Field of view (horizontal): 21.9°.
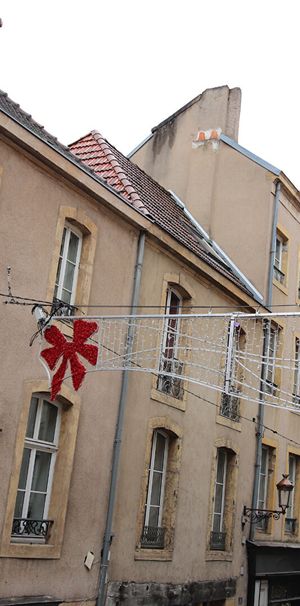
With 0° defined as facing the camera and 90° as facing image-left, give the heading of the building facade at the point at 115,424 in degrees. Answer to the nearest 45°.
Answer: approximately 315°

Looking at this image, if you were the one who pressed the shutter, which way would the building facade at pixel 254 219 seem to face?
facing the viewer and to the right of the viewer

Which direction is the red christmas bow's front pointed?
toward the camera

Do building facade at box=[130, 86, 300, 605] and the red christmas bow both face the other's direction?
no

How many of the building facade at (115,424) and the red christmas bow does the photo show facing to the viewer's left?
0

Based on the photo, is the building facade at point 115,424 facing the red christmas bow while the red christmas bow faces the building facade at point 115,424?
no

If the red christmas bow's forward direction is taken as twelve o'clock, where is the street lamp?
The street lamp is roughly at 7 o'clock from the red christmas bow.
